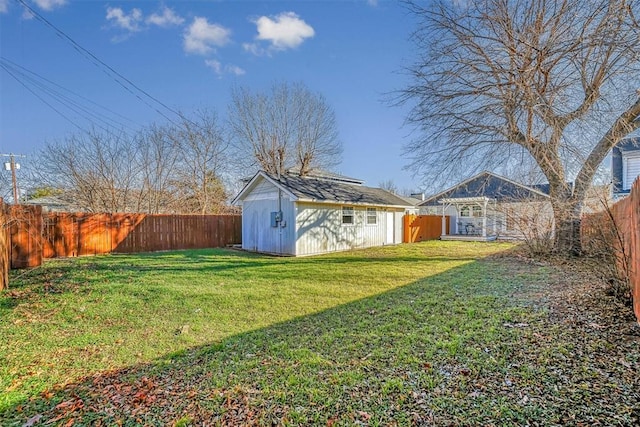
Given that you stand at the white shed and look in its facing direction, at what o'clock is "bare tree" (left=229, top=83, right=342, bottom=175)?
The bare tree is roughly at 7 o'clock from the white shed.

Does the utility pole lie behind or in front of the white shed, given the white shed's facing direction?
behind

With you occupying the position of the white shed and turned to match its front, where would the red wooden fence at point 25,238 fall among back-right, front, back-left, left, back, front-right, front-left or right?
right

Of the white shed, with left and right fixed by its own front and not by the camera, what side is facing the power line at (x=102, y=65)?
right

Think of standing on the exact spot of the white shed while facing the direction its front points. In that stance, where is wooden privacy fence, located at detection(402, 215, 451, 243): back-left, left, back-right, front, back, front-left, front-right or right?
left

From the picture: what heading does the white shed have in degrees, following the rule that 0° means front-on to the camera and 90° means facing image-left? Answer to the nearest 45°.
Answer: approximately 315°

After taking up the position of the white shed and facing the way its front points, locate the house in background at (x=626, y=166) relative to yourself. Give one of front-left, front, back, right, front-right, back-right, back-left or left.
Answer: front-left

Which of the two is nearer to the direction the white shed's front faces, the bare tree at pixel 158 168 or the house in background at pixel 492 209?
the house in background
